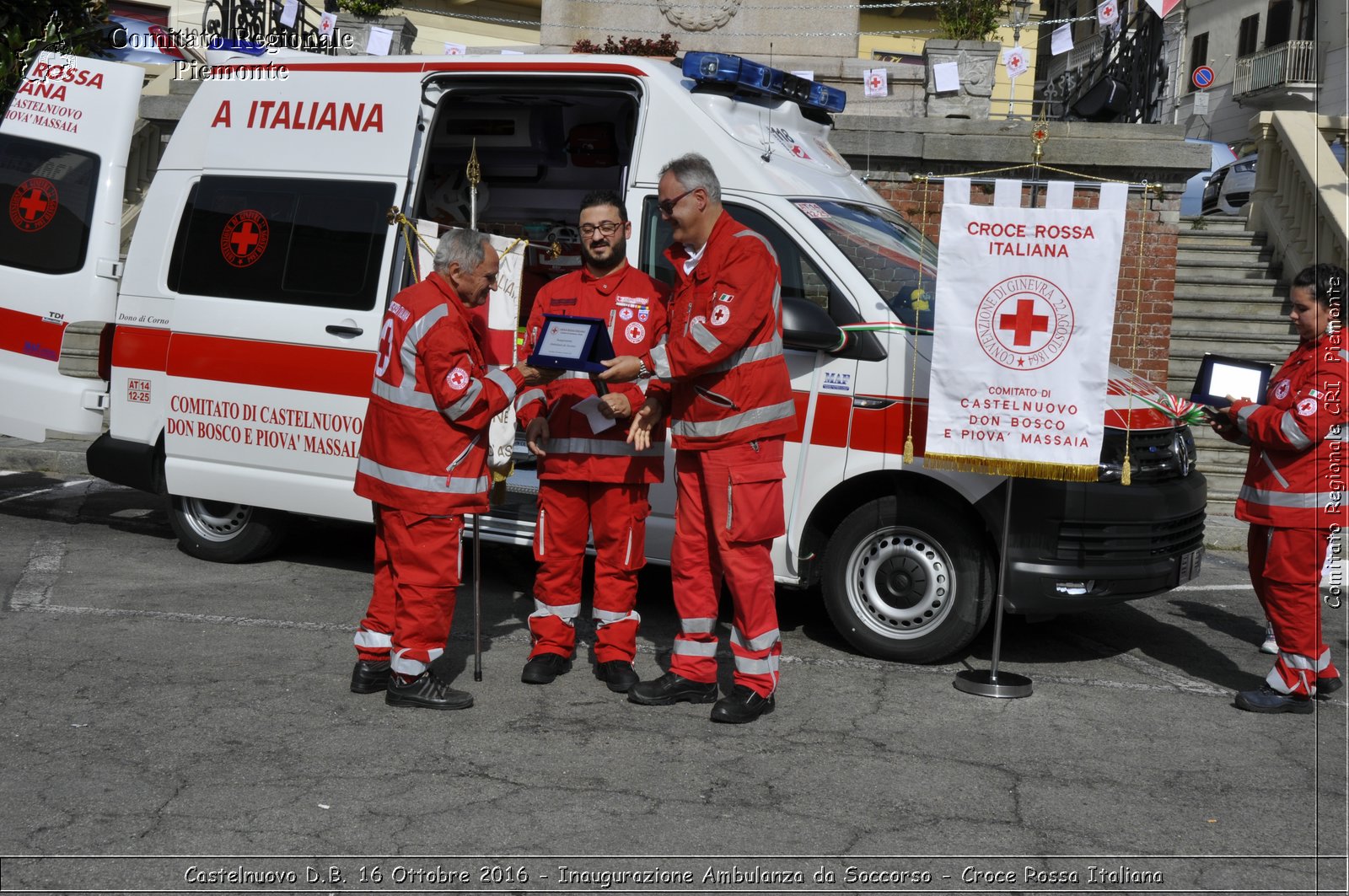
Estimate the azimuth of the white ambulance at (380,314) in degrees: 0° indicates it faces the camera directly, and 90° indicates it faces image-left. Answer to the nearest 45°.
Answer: approximately 315°

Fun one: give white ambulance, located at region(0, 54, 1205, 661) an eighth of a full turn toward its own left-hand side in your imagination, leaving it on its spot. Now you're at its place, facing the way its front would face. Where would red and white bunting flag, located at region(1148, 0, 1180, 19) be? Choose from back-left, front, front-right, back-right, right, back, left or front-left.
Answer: front-left

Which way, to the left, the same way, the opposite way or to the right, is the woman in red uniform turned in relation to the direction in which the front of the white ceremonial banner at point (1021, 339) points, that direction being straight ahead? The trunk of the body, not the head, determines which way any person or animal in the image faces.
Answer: to the right

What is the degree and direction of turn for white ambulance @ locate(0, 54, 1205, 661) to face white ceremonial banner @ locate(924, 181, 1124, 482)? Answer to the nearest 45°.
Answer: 0° — it already faces it

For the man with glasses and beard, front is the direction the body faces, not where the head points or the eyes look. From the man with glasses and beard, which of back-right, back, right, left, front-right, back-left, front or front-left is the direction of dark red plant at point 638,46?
back

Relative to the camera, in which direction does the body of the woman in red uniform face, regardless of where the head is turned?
to the viewer's left

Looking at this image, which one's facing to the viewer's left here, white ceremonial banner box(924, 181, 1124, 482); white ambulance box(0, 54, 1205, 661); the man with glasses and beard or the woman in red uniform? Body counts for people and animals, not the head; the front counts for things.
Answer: the woman in red uniform

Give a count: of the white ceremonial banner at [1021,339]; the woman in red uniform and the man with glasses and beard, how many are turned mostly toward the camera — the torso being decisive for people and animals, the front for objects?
2

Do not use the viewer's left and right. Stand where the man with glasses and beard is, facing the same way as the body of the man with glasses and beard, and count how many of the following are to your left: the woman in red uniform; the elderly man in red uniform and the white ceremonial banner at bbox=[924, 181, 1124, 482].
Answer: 2

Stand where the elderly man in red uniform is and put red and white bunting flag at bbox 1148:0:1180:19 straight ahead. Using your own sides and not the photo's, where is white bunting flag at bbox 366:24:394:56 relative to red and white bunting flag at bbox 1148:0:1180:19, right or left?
left

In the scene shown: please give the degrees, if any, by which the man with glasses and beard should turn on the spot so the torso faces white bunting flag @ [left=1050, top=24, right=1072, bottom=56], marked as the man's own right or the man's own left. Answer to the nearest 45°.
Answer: approximately 135° to the man's own left

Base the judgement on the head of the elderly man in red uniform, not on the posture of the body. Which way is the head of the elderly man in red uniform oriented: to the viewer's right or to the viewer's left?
to the viewer's right

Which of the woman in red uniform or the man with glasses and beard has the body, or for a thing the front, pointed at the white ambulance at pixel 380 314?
the woman in red uniform

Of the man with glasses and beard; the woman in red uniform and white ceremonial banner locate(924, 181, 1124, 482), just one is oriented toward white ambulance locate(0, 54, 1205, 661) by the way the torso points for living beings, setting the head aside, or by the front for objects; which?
the woman in red uniform

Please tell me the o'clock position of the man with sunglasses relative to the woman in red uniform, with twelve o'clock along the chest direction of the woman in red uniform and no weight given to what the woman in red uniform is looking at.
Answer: The man with sunglasses is roughly at 11 o'clock from the woman in red uniform.
